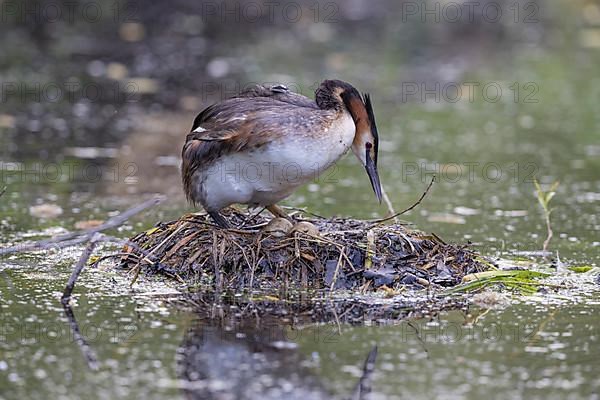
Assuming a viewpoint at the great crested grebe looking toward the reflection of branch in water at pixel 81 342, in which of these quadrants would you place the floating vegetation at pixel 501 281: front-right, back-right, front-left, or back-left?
back-left

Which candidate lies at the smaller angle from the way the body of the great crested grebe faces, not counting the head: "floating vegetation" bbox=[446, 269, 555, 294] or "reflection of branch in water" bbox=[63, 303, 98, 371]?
the floating vegetation

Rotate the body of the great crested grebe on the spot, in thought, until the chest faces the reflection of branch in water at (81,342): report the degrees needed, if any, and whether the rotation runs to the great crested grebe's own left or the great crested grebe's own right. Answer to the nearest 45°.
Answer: approximately 135° to the great crested grebe's own right

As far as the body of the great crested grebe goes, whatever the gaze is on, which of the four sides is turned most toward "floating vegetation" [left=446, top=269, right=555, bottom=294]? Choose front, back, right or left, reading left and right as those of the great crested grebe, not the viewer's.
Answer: front

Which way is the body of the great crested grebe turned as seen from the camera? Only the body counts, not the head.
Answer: to the viewer's right
